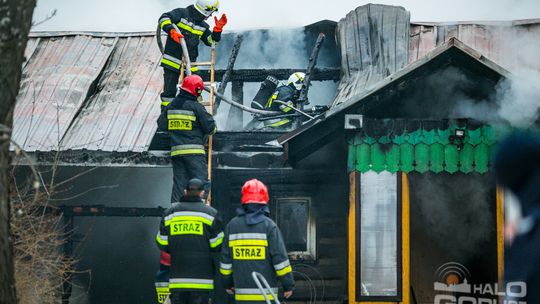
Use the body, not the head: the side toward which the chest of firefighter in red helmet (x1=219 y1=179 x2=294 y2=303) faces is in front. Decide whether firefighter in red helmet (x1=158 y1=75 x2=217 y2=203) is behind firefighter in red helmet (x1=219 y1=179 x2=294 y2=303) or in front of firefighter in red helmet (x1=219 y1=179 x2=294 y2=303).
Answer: in front

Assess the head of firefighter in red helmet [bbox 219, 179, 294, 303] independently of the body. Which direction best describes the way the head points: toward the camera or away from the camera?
away from the camera

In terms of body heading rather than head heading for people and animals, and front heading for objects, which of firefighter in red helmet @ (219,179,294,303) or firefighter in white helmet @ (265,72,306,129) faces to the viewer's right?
the firefighter in white helmet

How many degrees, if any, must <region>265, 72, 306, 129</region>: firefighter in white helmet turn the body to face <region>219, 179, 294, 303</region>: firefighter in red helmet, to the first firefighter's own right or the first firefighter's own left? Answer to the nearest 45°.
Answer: approximately 90° to the first firefighter's own right

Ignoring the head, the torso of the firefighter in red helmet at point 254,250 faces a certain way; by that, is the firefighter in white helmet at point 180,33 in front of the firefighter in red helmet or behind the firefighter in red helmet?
in front

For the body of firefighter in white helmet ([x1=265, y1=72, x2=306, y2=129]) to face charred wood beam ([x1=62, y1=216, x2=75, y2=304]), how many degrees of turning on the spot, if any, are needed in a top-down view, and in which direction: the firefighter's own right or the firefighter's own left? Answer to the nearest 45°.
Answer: approximately 180°

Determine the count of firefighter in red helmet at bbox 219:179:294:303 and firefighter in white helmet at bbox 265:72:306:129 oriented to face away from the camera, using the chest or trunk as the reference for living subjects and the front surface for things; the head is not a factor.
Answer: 1

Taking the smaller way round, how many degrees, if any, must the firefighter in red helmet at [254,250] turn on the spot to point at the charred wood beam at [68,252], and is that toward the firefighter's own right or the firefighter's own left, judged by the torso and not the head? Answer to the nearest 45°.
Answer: approximately 45° to the firefighter's own left

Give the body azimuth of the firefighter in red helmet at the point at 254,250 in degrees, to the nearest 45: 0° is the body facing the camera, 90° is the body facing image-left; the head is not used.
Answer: approximately 180°

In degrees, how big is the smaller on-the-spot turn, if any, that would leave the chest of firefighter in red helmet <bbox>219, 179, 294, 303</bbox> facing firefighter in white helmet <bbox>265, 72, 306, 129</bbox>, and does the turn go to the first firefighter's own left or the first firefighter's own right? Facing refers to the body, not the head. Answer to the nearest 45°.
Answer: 0° — they already face them

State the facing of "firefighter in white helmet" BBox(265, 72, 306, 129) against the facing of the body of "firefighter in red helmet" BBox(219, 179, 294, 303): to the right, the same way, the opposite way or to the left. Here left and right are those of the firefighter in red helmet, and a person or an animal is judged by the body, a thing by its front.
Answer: to the right
